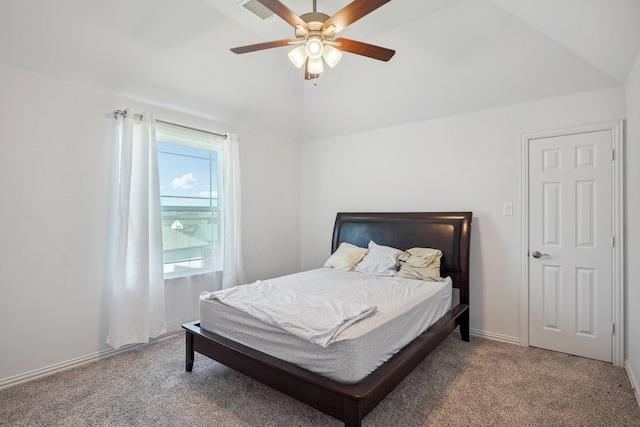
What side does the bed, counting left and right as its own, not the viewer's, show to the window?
right

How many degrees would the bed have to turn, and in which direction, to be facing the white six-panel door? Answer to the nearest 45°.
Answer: approximately 135° to its left

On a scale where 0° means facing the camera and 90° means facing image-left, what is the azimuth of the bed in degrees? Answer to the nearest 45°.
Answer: approximately 45°

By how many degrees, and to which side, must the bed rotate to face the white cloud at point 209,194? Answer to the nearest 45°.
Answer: approximately 90° to its right

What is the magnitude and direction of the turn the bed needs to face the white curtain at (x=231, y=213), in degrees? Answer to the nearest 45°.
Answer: approximately 90° to its right

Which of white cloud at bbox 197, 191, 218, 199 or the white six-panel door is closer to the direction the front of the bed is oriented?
the white cloud

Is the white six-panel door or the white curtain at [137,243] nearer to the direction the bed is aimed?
the white curtain

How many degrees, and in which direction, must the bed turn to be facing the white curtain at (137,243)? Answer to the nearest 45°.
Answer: approximately 45° to its right
